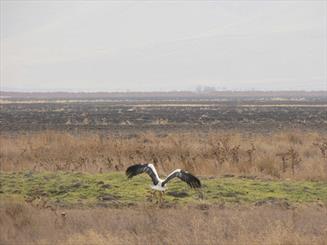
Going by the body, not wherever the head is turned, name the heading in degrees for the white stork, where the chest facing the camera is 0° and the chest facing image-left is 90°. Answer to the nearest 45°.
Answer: approximately 180°
